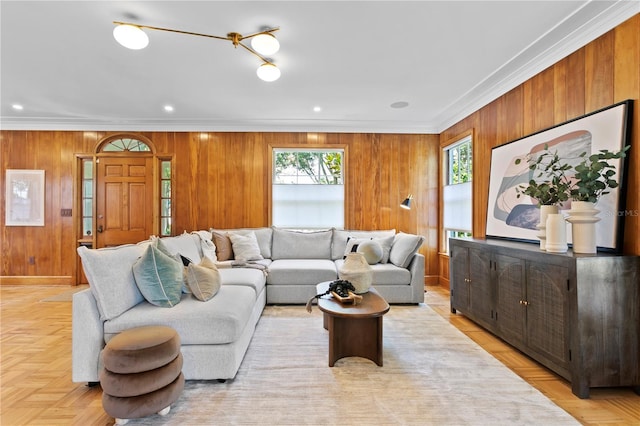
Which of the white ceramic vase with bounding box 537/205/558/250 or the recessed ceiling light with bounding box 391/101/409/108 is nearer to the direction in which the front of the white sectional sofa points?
the white ceramic vase

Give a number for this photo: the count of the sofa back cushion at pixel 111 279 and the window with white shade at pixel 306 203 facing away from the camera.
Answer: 0

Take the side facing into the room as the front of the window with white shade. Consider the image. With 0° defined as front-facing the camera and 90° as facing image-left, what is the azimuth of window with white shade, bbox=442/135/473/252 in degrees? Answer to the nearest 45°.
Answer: approximately 45°

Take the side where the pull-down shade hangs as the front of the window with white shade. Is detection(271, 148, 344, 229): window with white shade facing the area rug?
yes

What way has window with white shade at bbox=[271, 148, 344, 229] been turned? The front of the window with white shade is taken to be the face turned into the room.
toward the camera

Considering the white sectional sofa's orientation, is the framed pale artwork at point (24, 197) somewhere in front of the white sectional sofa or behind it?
behind

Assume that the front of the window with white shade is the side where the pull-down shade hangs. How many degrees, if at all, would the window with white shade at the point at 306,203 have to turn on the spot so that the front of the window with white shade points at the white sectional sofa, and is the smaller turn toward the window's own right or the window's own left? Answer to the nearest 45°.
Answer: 0° — it already faces it

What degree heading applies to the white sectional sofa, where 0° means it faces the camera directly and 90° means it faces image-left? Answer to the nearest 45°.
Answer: approximately 315°

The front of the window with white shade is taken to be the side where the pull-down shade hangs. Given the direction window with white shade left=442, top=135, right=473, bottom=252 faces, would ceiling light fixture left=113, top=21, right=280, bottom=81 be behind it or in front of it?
in front

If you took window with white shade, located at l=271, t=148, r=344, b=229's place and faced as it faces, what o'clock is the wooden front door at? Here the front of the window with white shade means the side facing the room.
The wooden front door is roughly at 3 o'clock from the window with white shade.

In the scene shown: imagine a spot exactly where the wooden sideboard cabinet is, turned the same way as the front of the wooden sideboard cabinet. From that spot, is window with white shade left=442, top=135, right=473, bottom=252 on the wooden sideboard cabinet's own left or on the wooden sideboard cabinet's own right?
on the wooden sideboard cabinet's own right

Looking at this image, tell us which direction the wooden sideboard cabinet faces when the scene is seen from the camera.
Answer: facing the viewer and to the left of the viewer

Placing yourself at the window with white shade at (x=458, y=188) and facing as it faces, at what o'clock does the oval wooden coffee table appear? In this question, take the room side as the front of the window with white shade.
The oval wooden coffee table is roughly at 11 o'clock from the window with white shade.

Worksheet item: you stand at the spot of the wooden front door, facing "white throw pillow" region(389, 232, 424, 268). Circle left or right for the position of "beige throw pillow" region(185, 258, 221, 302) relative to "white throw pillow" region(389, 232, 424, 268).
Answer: right

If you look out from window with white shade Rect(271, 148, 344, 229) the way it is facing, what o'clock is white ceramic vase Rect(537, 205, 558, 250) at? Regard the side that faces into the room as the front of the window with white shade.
The white ceramic vase is roughly at 11 o'clock from the window with white shade.

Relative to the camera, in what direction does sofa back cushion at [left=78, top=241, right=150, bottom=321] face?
facing the viewer and to the right of the viewer

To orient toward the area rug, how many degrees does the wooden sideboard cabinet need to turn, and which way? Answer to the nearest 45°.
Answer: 0° — it already faces it
